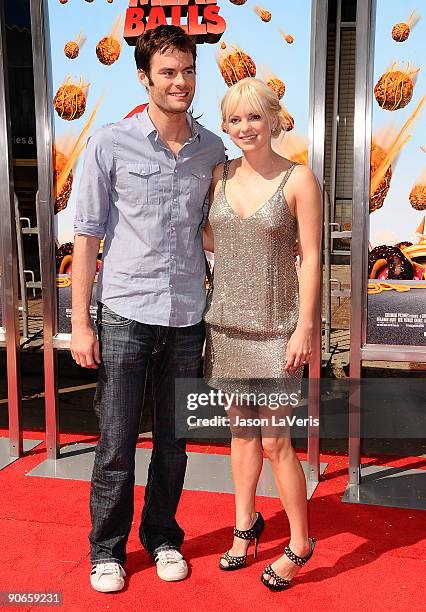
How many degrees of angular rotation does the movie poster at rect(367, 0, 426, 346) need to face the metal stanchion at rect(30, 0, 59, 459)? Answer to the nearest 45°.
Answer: approximately 90° to its right

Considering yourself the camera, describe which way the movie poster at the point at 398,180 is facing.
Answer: facing the viewer

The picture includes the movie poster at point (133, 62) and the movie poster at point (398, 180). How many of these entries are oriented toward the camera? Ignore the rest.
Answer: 2

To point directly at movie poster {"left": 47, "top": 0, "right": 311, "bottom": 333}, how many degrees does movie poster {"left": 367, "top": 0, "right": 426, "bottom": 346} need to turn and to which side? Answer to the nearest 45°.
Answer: approximately 90° to its right

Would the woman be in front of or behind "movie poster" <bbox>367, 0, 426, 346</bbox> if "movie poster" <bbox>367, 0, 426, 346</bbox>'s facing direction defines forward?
in front

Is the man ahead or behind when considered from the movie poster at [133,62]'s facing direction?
ahead

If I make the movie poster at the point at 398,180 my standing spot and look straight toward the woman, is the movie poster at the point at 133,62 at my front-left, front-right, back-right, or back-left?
front-right

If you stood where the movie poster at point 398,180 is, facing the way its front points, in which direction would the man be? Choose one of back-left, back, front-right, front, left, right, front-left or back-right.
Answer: front-right

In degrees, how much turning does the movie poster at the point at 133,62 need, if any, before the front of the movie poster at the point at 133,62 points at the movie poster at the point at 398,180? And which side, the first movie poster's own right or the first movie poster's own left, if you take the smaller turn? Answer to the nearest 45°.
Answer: approximately 90° to the first movie poster's own left

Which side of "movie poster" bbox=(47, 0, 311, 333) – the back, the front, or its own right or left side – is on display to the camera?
front

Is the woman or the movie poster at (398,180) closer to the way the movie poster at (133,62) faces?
the woman
